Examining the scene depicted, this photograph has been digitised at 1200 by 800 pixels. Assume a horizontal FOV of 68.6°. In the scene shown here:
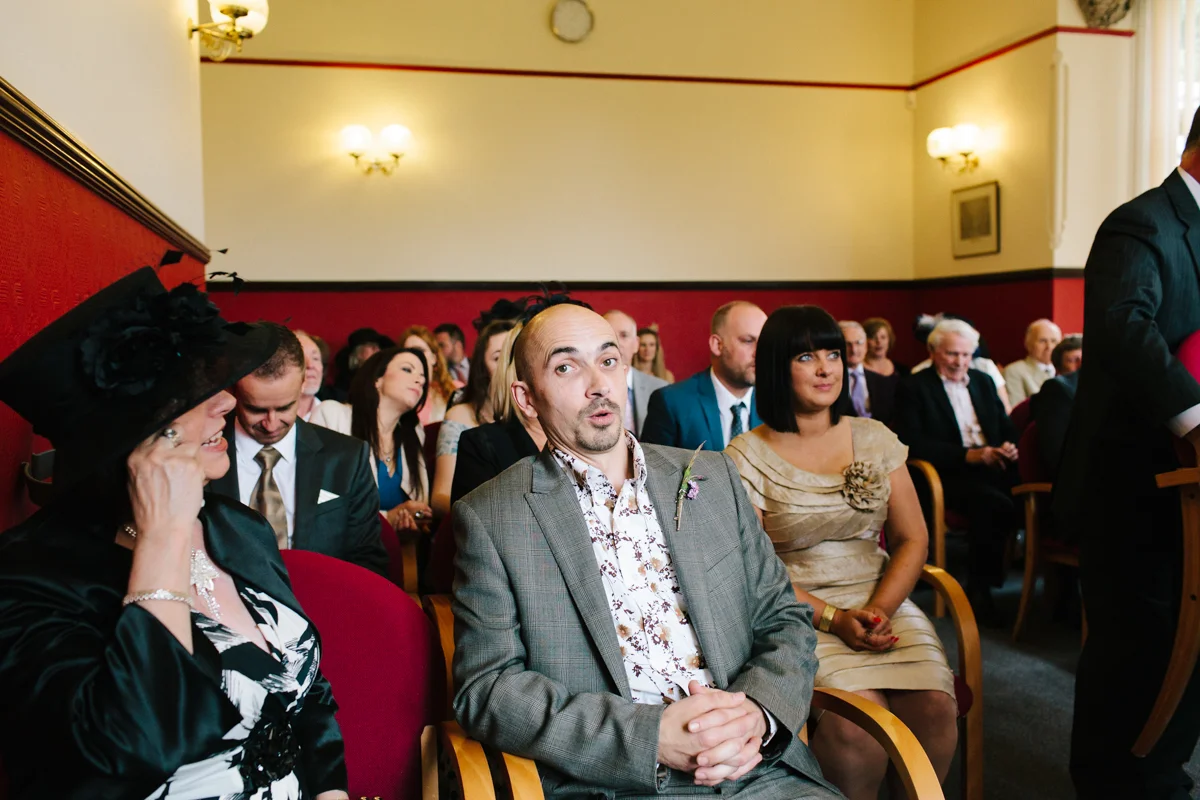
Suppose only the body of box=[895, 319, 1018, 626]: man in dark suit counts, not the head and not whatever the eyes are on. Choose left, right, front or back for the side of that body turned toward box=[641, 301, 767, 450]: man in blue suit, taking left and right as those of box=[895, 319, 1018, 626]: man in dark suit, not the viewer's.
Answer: right

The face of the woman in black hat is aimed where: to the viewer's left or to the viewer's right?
to the viewer's right

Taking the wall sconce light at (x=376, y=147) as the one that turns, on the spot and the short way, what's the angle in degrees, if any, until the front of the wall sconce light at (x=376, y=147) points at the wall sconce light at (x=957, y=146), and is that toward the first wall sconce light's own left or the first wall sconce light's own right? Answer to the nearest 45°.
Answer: approximately 90° to the first wall sconce light's own left

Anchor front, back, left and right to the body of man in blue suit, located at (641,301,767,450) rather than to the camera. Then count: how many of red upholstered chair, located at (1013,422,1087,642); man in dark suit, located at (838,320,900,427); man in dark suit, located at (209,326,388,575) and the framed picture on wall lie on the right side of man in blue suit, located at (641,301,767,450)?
1

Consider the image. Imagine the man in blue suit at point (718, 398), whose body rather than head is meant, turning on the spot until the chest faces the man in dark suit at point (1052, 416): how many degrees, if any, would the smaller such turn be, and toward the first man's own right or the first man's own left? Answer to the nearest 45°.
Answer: approximately 90° to the first man's own left

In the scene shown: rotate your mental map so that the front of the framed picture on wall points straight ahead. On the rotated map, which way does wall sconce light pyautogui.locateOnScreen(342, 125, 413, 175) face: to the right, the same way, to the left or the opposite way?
to the left

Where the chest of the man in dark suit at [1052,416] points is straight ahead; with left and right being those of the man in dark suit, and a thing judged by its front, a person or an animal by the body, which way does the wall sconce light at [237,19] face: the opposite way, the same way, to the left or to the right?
to the left

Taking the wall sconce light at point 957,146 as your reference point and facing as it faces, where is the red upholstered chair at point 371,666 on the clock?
The red upholstered chair is roughly at 11 o'clock from the wall sconce light.

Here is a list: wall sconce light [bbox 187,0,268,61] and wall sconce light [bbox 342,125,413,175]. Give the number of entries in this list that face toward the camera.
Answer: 1

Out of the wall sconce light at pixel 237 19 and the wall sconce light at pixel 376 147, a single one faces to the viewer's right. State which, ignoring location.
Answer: the wall sconce light at pixel 237 19

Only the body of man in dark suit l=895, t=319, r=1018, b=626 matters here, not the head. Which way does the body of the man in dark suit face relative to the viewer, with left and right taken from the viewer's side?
facing the viewer and to the right of the viewer

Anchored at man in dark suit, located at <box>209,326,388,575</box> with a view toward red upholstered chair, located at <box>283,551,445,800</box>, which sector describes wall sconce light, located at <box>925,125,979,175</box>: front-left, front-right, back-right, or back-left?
back-left
